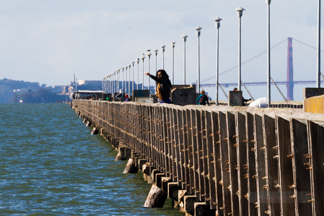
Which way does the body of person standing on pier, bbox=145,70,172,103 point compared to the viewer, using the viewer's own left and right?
facing the viewer and to the left of the viewer
